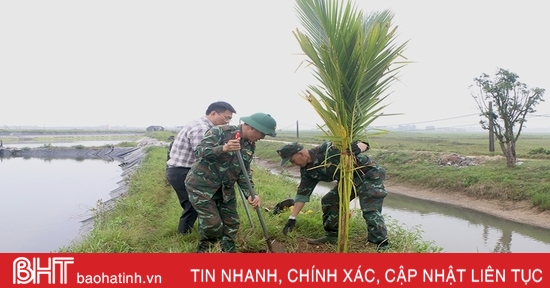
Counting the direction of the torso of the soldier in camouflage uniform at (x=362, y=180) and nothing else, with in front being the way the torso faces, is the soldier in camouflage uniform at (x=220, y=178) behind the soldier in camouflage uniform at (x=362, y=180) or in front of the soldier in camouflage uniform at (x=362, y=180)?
in front

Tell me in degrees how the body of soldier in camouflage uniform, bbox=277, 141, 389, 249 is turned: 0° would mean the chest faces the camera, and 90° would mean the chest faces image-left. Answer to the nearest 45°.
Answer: approximately 90°
